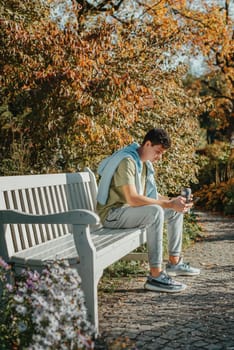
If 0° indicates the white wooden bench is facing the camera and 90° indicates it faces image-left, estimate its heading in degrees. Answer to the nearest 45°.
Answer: approximately 315°
